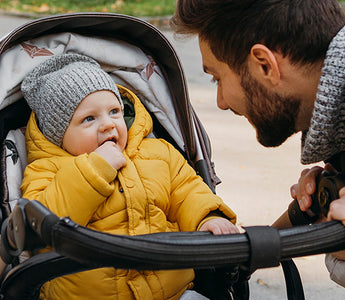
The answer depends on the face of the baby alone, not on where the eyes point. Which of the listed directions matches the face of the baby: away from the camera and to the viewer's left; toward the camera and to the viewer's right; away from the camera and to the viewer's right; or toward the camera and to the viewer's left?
toward the camera and to the viewer's right

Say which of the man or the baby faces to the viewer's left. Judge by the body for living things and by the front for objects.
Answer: the man

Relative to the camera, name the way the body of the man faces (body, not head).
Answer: to the viewer's left

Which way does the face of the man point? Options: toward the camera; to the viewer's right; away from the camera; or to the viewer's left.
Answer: to the viewer's left

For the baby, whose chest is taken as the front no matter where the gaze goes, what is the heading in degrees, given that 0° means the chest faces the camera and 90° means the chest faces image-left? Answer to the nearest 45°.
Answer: approximately 315°

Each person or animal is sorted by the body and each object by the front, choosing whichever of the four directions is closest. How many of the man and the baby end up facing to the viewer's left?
1
